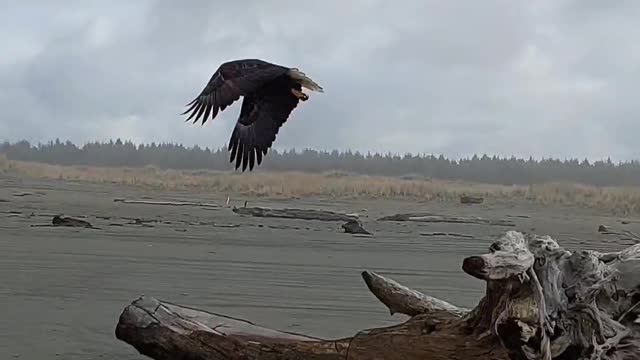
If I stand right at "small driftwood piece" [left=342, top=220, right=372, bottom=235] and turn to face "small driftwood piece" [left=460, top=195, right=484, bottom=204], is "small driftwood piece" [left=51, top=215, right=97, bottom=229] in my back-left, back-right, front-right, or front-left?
back-left

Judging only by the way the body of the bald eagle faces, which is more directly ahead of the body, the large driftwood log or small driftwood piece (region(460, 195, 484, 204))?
the small driftwood piece

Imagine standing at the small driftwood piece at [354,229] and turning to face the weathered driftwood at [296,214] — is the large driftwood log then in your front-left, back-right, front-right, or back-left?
back-left

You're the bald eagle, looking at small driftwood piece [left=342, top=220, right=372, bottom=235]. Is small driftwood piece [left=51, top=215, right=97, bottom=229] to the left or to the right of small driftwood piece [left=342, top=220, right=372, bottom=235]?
left
